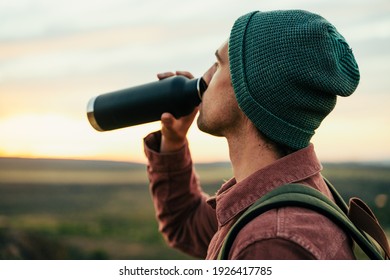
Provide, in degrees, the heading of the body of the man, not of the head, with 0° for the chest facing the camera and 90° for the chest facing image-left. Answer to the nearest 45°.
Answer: approximately 90°

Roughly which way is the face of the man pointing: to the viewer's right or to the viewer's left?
to the viewer's left
